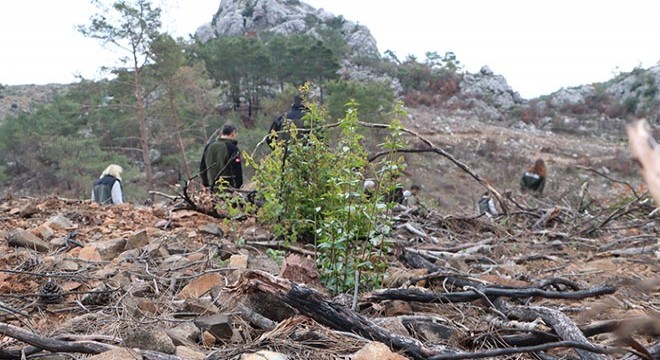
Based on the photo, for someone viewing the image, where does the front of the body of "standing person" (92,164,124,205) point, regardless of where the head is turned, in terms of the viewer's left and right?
facing away from the viewer and to the right of the viewer

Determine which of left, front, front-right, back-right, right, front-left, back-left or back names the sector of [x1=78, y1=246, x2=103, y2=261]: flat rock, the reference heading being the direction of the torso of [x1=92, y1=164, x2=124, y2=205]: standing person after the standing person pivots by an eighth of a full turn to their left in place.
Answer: back

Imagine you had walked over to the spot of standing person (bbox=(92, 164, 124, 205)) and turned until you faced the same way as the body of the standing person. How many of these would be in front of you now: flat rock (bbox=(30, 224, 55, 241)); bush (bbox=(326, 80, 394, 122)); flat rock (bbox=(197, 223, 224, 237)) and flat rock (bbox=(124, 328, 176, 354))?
1

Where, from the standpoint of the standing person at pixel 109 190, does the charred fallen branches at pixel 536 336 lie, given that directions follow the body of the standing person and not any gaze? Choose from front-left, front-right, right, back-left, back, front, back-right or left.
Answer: back-right

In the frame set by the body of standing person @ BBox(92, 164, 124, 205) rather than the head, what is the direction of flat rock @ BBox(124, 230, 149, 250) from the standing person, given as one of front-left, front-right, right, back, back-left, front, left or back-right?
back-right

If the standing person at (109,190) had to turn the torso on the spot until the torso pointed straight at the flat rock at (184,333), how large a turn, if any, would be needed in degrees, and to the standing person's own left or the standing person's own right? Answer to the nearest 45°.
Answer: approximately 135° to the standing person's own right

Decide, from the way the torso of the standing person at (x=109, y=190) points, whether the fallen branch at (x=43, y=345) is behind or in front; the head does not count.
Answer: behind

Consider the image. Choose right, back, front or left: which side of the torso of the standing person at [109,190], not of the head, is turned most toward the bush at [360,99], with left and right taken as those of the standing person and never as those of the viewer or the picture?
front

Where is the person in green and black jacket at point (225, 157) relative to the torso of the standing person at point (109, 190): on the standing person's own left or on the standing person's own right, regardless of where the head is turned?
on the standing person's own right

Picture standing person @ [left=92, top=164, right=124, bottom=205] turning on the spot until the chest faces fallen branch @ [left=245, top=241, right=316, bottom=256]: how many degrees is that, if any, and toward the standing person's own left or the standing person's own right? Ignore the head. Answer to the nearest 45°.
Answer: approximately 135° to the standing person's own right

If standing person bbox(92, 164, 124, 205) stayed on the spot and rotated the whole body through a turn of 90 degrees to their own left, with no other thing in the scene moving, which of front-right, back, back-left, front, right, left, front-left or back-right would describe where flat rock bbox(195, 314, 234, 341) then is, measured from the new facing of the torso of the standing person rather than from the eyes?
back-left

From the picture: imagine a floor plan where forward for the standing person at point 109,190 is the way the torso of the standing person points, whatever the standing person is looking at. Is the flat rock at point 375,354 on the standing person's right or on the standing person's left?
on the standing person's right

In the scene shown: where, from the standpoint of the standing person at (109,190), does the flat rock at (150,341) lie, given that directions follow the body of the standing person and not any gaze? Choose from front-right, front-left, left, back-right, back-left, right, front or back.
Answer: back-right

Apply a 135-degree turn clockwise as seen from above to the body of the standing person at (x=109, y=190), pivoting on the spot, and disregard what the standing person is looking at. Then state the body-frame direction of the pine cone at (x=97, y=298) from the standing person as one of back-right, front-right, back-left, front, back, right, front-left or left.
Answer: front

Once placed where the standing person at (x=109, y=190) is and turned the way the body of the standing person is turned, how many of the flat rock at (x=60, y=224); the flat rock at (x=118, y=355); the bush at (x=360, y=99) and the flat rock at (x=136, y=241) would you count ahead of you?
1
